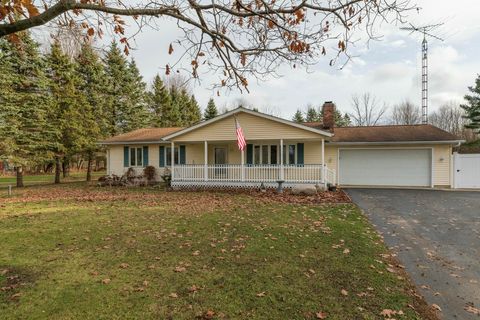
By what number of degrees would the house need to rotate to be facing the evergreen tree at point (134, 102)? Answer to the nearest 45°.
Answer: approximately 135° to its right

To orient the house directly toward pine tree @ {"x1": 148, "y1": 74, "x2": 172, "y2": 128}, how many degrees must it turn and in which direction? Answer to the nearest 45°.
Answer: approximately 135° to its right

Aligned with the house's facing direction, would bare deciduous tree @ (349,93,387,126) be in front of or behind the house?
behind

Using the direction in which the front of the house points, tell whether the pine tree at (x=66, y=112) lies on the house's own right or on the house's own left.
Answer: on the house's own right

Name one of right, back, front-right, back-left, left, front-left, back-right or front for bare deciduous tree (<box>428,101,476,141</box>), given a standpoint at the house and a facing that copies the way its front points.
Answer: back-left

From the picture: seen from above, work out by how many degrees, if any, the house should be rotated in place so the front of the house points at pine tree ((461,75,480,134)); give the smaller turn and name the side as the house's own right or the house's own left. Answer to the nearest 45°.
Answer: approximately 135° to the house's own left

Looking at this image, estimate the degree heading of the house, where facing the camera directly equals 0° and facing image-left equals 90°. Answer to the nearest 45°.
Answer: approximately 0°

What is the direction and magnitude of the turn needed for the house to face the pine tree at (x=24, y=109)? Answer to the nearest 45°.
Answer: approximately 90° to its right

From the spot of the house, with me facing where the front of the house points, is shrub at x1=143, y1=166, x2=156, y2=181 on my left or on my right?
on my right

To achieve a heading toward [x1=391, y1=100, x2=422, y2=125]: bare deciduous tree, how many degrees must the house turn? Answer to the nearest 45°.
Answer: approximately 135° to its left

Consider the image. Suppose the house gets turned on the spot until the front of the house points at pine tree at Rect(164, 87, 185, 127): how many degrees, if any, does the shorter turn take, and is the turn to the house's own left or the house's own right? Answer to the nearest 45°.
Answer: approximately 135° to the house's own right
